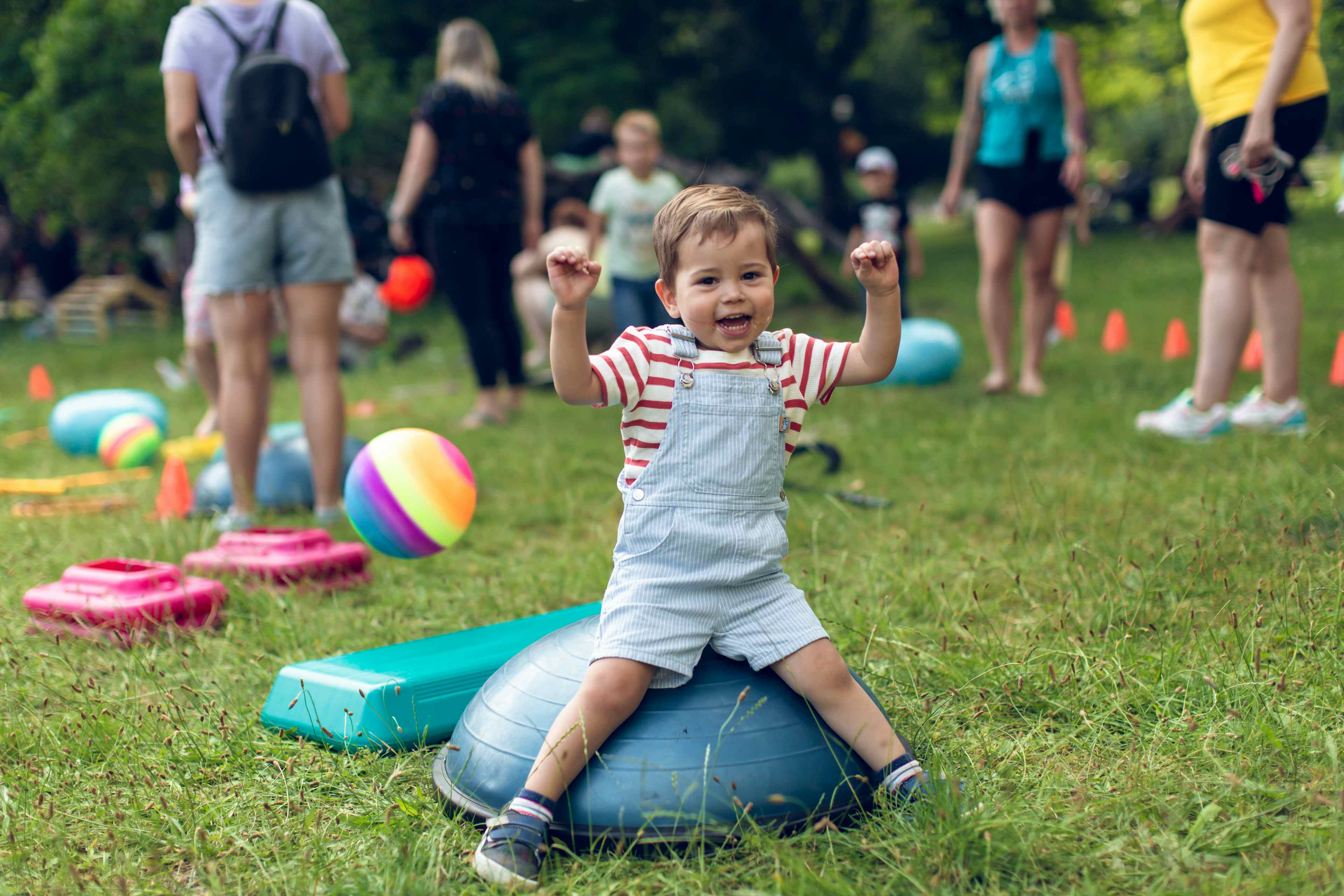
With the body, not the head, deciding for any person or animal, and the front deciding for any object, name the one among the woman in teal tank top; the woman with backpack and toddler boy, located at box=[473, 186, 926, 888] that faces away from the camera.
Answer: the woman with backpack

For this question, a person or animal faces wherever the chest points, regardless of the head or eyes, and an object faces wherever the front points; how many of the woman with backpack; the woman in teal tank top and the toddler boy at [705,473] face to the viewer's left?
0

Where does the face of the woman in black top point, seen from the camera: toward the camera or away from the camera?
away from the camera

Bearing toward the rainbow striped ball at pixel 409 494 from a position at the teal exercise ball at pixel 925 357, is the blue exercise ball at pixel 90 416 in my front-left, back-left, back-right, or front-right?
front-right

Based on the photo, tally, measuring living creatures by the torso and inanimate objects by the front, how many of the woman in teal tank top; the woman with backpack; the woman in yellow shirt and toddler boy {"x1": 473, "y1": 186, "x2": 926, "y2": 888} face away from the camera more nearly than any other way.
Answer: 1

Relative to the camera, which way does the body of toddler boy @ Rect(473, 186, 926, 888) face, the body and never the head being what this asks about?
toward the camera

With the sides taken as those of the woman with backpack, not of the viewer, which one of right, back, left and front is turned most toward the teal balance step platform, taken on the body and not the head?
back

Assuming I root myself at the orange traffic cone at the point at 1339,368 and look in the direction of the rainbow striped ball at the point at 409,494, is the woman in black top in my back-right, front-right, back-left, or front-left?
front-right

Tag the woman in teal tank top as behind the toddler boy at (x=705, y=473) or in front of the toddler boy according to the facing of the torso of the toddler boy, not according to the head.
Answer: behind

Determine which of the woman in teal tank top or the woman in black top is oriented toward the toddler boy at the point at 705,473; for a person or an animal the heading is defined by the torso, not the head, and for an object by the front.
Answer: the woman in teal tank top

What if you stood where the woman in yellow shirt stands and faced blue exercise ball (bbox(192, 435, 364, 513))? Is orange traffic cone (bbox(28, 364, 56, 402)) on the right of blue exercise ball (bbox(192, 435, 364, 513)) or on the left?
right

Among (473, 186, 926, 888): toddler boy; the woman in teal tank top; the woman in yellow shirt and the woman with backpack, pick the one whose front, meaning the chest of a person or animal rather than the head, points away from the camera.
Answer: the woman with backpack

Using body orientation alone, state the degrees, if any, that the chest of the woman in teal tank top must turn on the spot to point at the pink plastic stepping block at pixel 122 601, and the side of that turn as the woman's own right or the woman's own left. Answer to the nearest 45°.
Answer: approximately 45° to the woman's own right

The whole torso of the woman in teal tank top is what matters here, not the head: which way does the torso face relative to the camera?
toward the camera

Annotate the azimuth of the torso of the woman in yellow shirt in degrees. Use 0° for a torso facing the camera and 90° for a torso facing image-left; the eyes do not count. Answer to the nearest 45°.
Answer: approximately 90°

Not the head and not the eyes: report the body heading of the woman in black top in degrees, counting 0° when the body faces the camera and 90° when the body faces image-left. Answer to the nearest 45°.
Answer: approximately 135°

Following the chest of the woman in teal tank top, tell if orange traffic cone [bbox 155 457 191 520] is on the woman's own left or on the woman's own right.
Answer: on the woman's own right

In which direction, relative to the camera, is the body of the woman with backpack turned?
away from the camera
